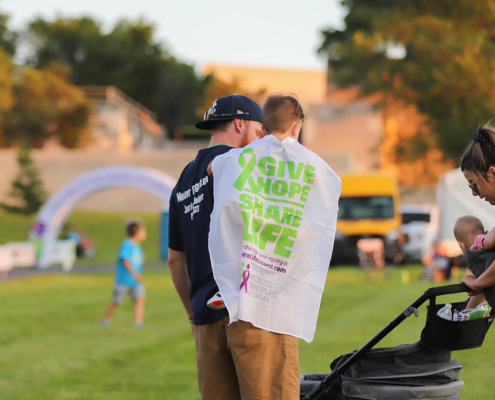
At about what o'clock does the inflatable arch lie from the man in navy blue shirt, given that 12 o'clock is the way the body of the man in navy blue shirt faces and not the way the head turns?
The inflatable arch is roughly at 10 o'clock from the man in navy blue shirt.

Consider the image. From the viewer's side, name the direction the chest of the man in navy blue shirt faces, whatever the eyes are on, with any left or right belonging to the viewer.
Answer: facing away from the viewer and to the right of the viewer

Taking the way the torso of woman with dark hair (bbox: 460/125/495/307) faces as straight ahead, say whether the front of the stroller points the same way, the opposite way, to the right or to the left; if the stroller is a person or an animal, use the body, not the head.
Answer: the same way

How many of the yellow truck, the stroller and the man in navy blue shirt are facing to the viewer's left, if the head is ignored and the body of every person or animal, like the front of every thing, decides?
1

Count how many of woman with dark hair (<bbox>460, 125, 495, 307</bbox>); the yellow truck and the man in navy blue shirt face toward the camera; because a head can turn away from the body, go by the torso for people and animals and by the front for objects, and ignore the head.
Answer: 1

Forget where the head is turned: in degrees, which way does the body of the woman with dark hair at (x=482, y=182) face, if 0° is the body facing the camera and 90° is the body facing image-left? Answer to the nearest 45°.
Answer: approximately 90°

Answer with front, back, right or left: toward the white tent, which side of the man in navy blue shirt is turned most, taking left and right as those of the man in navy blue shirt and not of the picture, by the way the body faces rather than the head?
front

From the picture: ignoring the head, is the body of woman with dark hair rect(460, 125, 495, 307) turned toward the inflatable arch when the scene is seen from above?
no

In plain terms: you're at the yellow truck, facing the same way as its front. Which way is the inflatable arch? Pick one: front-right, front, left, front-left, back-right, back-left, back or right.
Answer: right

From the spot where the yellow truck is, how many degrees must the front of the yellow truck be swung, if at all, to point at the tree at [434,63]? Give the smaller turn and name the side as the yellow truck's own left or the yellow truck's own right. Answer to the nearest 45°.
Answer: approximately 180°

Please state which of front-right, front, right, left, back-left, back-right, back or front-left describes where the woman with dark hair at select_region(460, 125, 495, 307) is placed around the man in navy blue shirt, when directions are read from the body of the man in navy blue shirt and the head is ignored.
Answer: front-right

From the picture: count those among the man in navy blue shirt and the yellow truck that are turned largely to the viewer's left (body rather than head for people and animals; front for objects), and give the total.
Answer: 0

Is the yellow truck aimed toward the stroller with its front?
yes

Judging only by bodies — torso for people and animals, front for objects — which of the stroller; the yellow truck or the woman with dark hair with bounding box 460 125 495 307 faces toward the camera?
the yellow truck

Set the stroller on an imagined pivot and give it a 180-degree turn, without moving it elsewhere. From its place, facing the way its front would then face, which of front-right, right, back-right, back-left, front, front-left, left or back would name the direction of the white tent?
left

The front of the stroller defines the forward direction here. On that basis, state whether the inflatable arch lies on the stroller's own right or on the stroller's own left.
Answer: on the stroller's own right

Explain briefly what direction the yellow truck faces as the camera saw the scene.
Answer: facing the viewer
